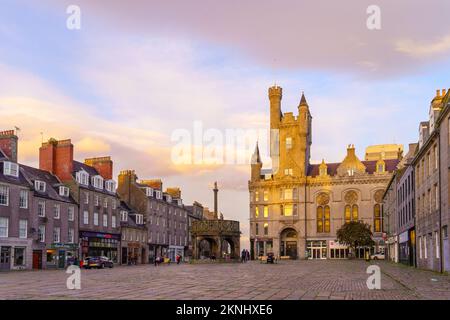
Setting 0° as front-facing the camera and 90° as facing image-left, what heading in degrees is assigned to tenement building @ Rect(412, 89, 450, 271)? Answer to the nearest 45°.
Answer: approximately 90°
